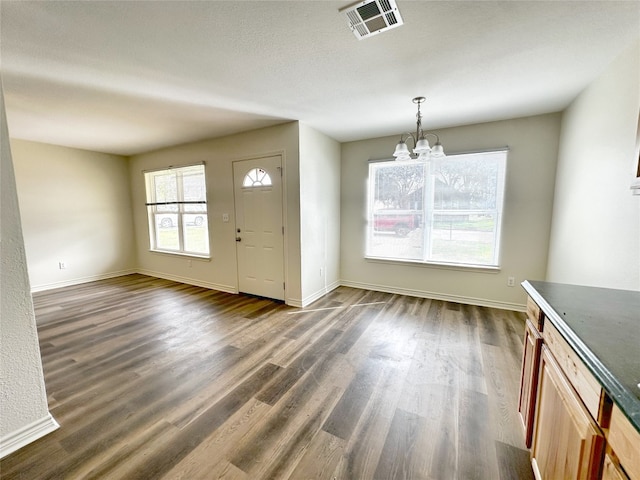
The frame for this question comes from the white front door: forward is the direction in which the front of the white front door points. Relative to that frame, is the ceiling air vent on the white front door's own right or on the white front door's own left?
on the white front door's own left

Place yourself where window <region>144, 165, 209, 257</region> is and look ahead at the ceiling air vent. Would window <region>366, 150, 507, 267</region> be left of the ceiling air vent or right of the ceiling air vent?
left

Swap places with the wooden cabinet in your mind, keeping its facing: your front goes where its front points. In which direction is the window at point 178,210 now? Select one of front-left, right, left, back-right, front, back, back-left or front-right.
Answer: front

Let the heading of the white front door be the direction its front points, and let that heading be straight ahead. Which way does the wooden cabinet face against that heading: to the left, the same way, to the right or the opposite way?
to the right

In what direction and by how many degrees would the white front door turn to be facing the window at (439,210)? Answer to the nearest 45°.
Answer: approximately 135° to its left

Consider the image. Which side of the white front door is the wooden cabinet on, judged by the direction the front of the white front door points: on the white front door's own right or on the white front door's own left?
on the white front door's own left

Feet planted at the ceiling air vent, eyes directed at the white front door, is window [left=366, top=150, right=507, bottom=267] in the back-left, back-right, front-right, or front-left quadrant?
front-right

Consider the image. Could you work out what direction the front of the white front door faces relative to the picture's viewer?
facing the viewer and to the left of the viewer

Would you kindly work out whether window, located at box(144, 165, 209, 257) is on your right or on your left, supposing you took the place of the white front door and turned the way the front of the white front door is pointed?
on your right

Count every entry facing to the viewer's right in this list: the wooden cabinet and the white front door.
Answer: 0

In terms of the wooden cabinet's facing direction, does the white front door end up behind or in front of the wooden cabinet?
in front

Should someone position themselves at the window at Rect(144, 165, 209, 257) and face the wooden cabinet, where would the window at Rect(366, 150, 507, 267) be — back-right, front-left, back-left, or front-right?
front-left

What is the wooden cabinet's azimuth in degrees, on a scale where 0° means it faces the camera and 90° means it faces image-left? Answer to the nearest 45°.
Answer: approximately 90°

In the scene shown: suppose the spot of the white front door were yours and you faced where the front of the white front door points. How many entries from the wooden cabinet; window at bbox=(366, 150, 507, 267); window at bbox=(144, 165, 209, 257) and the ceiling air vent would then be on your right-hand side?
1
